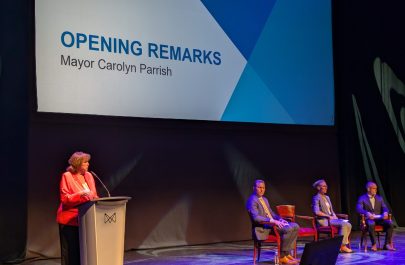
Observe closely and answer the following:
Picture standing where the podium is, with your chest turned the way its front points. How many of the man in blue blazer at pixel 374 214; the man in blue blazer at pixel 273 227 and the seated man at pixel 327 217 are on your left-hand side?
3

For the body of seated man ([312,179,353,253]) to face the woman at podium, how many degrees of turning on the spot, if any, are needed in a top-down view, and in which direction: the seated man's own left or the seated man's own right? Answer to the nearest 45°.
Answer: approximately 90° to the seated man's own right

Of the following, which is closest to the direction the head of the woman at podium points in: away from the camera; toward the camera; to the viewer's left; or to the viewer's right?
to the viewer's right

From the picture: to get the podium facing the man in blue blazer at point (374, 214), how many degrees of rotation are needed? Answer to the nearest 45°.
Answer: approximately 90° to its left

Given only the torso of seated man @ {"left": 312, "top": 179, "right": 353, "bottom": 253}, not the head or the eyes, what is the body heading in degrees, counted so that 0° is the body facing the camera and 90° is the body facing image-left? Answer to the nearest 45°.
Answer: approximately 315°

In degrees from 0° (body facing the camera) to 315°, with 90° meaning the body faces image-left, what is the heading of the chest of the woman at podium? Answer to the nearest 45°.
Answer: approximately 315°

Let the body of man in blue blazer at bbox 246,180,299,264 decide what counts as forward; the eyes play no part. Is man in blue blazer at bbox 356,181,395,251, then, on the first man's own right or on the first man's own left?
on the first man's own left

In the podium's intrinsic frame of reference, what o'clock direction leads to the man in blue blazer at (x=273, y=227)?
The man in blue blazer is roughly at 9 o'clock from the podium.

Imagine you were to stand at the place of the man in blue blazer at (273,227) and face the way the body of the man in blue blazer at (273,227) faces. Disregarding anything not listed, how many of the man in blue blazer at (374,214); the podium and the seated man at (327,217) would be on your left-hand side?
2
